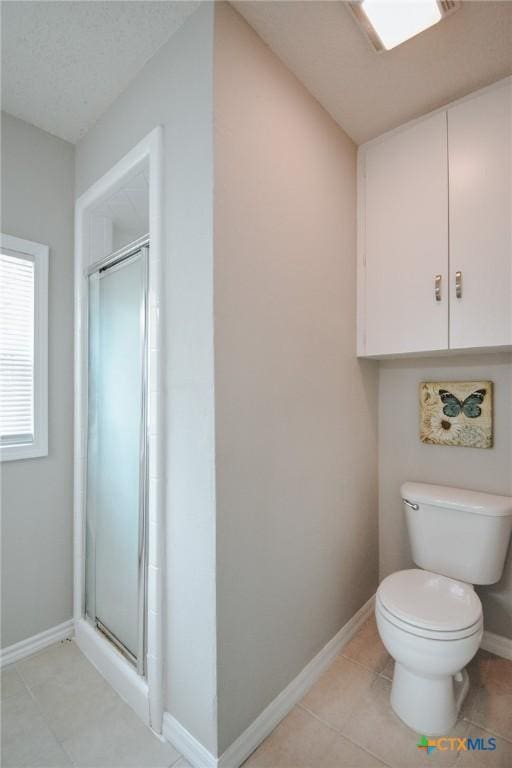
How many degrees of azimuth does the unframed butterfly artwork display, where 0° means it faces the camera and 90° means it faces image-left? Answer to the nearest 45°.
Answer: approximately 0°

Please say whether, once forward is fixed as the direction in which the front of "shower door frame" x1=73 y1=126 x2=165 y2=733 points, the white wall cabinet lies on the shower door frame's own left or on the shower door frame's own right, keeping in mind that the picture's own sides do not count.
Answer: on the shower door frame's own left

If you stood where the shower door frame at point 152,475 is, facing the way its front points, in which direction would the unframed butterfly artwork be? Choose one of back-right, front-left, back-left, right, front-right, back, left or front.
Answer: back-left

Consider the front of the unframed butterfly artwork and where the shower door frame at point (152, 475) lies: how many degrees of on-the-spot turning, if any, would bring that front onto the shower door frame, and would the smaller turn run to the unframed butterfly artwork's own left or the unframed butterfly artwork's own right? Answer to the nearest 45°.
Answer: approximately 45° to the unframed butterfly artwork's own right

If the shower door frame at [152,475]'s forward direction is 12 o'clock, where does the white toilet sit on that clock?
The white toilet is roughly at 8 o'clock from the shower door frame.

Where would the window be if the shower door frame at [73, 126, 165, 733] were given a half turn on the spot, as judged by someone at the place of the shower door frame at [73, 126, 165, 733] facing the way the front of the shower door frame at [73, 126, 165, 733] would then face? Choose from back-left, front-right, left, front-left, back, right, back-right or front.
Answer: left

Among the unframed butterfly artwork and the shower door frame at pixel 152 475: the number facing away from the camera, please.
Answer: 0

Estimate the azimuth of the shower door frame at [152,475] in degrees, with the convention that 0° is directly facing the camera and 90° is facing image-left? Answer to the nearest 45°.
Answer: approximately 45°
